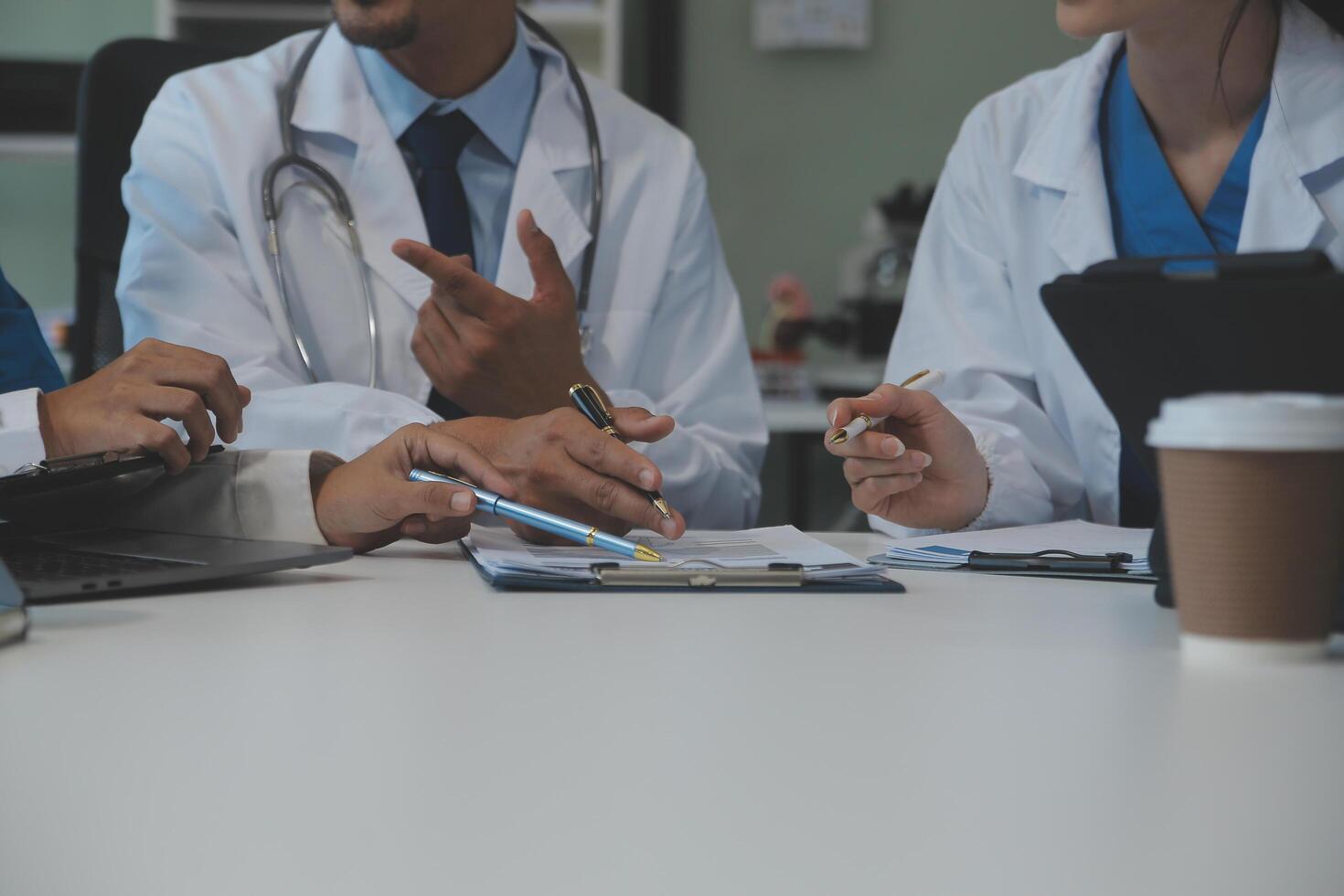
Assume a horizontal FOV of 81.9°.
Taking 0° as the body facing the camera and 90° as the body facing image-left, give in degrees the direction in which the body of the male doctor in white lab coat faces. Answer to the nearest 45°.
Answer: approximately 0°

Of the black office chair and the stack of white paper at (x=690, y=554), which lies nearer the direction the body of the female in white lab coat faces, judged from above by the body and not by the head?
the stack of white paper

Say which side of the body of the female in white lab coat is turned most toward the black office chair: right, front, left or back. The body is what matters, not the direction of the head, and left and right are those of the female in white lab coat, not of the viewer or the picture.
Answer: right

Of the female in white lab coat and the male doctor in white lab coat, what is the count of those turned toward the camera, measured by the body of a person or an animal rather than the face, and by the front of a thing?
2

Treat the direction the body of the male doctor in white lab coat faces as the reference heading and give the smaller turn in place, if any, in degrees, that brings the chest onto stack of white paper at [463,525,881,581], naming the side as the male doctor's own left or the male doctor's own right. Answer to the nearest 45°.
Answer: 0° — they already face it

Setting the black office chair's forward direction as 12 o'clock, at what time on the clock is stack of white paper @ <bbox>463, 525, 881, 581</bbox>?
The stack of white paper is roughly at 11 o'clock from the black office chair.
